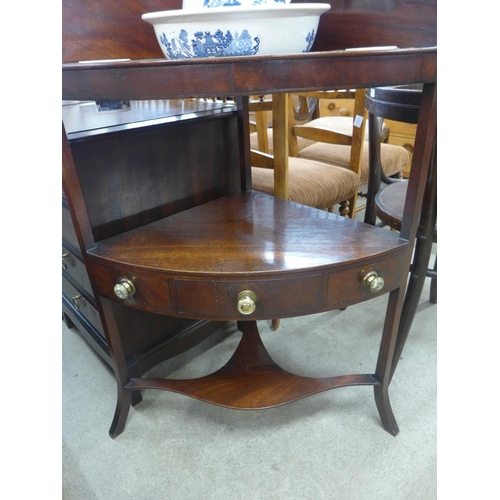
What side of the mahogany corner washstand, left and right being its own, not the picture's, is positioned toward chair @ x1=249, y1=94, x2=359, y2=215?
back

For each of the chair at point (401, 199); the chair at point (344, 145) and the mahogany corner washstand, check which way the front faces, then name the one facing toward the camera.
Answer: the mahogany corner washstand

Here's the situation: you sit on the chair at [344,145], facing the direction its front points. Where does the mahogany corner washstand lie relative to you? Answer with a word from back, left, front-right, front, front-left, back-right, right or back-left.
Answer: back-right

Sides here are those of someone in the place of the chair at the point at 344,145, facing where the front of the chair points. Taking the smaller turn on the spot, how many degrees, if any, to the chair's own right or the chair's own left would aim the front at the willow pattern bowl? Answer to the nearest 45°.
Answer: approximately 135° to the chair's own right

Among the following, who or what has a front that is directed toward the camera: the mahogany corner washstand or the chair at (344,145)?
the mahogany corner washstand

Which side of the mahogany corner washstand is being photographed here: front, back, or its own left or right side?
front

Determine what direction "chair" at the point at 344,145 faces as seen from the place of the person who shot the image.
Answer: facing away from the viewer and to the right of the viewer
